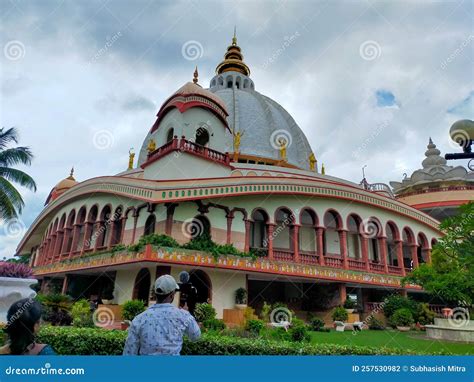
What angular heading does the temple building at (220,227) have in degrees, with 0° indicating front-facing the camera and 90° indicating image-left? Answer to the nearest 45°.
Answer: approximately 45°

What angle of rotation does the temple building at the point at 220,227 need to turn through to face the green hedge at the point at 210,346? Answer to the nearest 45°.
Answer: approximately 45° to its left

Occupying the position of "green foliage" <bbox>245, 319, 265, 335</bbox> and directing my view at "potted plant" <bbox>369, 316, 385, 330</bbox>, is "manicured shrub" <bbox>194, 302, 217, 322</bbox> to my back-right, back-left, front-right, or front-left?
back-left

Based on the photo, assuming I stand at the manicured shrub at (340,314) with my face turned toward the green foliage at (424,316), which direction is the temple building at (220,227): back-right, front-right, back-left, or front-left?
back-left

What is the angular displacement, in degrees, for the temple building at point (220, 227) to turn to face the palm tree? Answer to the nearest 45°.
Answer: approximately 45° to its right

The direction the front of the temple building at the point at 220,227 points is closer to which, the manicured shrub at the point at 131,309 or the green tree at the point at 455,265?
the manicured shrub
